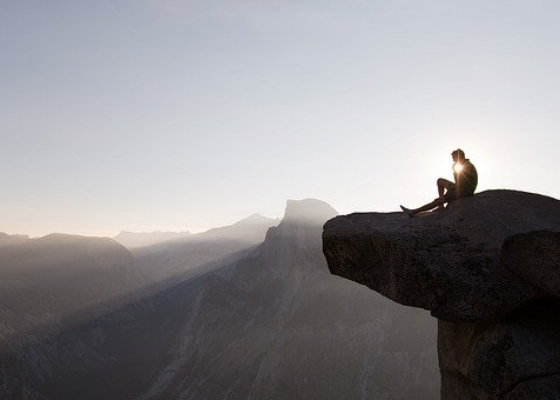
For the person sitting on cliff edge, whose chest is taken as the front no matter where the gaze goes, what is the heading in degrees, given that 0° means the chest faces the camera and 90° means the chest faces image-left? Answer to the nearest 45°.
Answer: approximately 90°
